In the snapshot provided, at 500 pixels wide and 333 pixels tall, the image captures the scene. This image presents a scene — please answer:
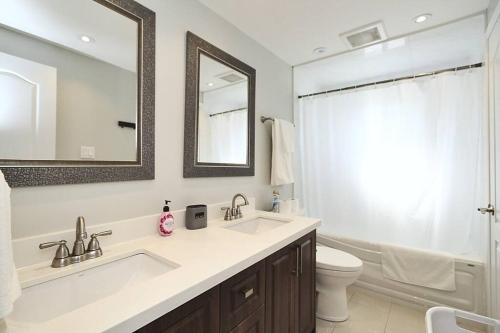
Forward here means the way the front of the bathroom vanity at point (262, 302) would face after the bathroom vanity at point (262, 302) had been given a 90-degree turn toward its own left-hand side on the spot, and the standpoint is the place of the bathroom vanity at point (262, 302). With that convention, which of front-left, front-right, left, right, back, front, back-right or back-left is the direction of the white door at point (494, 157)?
front-right

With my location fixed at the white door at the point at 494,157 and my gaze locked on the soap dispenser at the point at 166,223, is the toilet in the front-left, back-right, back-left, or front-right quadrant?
front-right

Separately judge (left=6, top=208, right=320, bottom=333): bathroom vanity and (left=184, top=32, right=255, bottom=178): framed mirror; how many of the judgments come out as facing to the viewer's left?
0

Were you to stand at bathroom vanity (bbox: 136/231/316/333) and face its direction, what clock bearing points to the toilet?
The toilet is roughly at 9 o'clock from the bathroom vanity.

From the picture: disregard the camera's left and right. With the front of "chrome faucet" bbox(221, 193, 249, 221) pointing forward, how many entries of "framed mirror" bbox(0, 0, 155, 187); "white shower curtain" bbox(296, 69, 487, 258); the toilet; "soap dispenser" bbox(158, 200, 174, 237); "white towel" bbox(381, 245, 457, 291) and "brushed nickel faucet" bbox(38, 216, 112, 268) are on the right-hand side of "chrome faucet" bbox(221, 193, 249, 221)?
3

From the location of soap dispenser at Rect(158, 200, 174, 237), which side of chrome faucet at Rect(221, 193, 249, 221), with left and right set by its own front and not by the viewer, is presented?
right

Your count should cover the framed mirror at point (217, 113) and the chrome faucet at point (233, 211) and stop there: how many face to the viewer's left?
0

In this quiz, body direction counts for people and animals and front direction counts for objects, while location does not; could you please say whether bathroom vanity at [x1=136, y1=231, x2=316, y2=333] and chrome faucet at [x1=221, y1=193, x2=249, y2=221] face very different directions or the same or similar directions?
same or similar directions

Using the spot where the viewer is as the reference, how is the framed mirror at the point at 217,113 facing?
facing the viewer and to the right of the viewer

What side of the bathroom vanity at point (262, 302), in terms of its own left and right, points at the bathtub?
left

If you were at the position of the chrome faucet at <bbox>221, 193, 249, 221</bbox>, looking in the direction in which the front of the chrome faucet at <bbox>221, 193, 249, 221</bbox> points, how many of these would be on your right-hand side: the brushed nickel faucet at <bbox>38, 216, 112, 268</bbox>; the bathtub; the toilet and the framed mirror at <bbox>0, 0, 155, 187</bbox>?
2

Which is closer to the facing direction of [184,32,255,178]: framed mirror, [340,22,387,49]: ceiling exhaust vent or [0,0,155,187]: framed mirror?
the ceiling exhaust vent

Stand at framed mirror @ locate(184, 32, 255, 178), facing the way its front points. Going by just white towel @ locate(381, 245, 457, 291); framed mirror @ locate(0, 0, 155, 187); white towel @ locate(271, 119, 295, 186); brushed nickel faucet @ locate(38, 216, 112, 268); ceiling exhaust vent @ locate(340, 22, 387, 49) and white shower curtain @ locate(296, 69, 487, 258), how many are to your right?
2

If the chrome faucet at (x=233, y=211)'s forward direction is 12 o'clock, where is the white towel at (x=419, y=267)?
The white towel is roughly at 10 o'clock from the chrome faucet.
